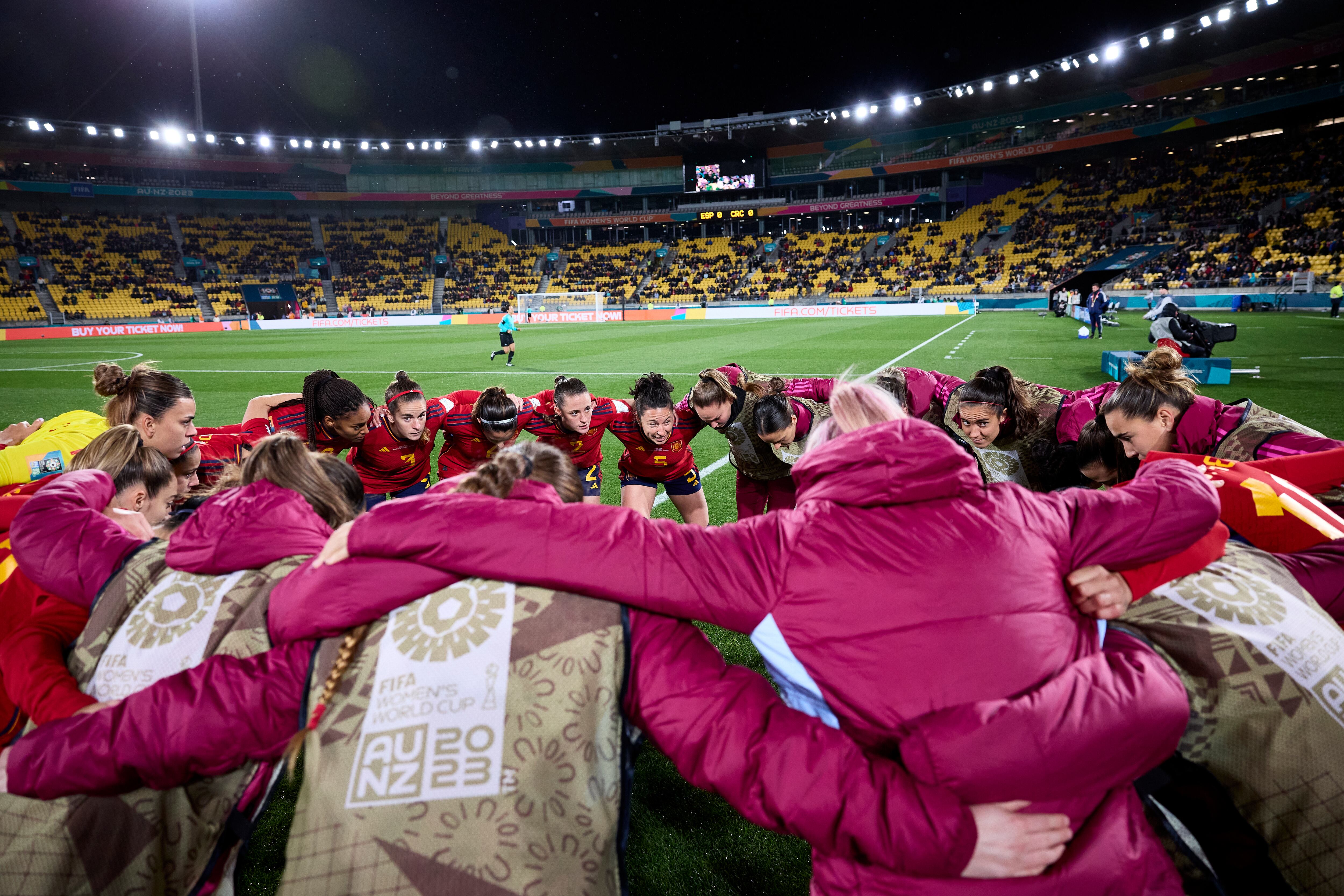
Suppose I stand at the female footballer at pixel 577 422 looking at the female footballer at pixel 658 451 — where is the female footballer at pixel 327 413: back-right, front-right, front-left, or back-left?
back-right

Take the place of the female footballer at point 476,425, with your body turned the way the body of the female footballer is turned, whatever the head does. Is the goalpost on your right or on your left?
on your left

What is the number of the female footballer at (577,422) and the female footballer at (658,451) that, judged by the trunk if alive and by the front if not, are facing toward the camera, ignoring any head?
2

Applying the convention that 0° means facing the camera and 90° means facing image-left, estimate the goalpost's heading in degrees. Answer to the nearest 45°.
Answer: approximately 0°

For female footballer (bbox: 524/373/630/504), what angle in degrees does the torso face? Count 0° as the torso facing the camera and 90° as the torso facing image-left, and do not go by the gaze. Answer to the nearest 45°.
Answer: approximately 0°

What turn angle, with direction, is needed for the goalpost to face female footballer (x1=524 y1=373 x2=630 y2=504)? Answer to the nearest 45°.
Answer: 0° — it already faces them

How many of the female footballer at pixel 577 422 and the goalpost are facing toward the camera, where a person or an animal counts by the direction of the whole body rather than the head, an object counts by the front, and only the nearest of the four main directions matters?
2

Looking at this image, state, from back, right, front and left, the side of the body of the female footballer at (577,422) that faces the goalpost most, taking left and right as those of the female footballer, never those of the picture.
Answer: back

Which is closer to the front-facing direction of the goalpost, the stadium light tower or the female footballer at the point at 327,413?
the female footballer
